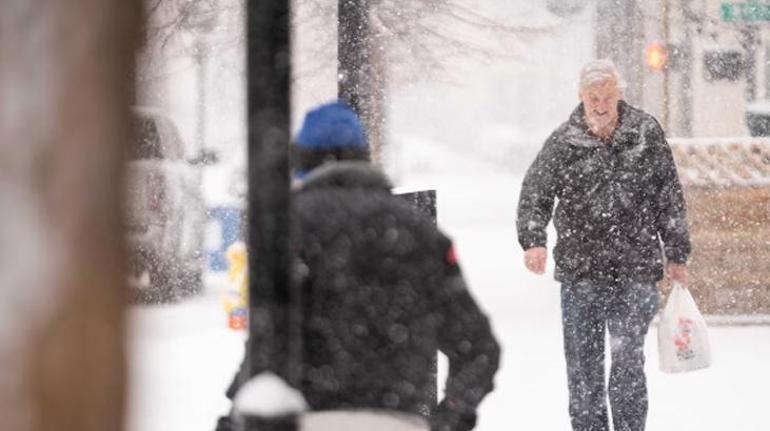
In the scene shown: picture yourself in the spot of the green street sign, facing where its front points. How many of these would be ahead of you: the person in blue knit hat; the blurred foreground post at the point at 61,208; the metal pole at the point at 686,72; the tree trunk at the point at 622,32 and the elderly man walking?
3

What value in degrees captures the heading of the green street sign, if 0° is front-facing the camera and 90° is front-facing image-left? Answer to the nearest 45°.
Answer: approximately 0°

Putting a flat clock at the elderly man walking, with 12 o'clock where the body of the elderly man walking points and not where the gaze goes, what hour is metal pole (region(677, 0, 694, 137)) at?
The metal pole is roughly at 6 o'clock from the elderly man walking.

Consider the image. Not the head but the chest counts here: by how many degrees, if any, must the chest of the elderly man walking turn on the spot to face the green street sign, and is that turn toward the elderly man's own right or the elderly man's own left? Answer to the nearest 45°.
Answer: approximately 180°
